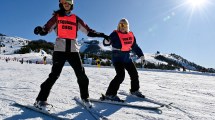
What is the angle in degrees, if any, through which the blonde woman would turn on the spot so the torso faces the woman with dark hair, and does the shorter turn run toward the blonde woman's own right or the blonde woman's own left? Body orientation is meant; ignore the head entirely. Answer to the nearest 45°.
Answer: approximately 90° to the blonde woman's own right

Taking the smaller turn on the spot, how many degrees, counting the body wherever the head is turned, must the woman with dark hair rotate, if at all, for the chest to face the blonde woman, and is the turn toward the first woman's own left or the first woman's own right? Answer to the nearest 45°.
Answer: approximately 135° to the first woman's own left

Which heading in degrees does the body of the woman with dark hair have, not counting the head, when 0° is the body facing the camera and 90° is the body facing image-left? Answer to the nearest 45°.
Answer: approximately 0°
